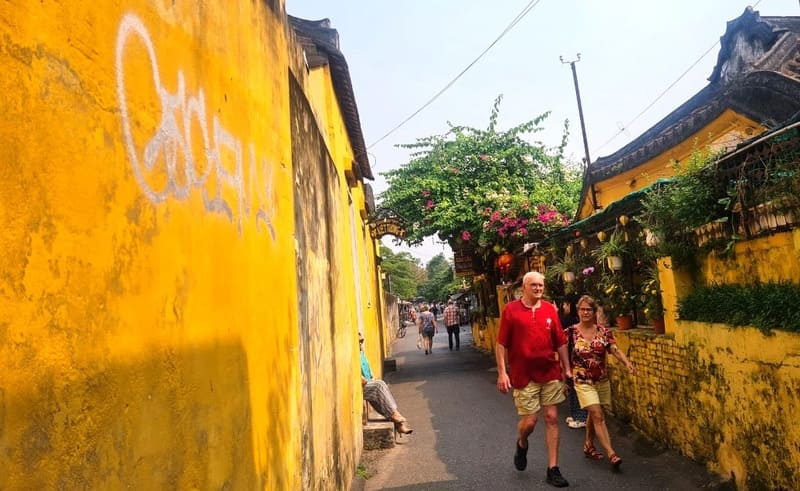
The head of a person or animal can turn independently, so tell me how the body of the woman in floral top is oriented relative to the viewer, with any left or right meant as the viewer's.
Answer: facing the viewer

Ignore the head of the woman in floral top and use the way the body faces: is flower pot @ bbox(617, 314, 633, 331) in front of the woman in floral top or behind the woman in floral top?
behind

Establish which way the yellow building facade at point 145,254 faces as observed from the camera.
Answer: facing the viewer and to the right of the viewer

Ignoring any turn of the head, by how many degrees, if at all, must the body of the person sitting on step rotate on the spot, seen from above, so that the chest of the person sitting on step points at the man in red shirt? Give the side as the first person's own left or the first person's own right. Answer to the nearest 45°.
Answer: approximately 45° to the first person's own right

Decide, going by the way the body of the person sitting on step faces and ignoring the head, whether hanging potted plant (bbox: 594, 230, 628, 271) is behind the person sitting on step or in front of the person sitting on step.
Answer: in front

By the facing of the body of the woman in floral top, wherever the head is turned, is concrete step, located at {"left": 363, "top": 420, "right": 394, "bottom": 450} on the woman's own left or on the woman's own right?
on the woman's own right

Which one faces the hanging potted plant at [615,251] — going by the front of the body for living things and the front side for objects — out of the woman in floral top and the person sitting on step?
the person sitting on step

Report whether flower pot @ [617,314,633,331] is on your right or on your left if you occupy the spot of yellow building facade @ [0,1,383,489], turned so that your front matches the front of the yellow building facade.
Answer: on your left

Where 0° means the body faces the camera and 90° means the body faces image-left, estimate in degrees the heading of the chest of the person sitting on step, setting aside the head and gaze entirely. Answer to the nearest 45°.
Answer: approximately 270°
